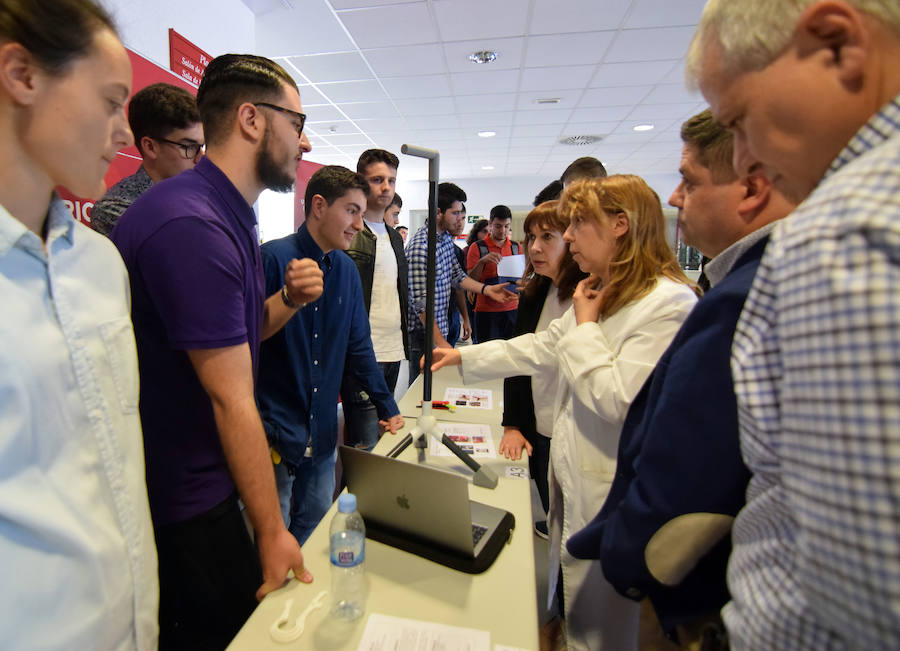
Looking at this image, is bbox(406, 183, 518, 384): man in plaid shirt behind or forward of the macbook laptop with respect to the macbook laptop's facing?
forward

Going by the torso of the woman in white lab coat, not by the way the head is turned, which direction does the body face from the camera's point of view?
to the viewer's left

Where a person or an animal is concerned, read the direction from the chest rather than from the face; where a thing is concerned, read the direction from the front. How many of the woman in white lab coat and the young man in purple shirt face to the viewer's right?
1

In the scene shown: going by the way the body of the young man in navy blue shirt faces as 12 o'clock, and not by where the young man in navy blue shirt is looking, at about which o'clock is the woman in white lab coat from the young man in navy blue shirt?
The woman in white lab coat is roughly at 12 o'clock from the young man in navy blue shirt.

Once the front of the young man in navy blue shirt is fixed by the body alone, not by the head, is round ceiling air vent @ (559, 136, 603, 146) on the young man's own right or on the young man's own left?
on the young man's own left

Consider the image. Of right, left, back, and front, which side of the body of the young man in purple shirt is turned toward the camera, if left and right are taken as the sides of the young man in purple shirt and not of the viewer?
right

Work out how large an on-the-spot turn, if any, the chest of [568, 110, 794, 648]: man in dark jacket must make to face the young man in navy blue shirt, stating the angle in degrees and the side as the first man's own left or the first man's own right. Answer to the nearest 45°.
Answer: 0° — they already face them

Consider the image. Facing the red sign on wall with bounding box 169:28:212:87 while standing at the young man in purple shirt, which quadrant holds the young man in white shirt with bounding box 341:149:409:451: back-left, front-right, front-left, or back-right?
front-right

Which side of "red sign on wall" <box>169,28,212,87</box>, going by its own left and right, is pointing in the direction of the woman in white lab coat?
front

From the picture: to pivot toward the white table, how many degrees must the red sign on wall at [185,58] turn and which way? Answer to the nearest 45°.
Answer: approximately 45° to its right

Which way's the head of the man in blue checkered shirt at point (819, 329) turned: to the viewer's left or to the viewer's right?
to the viewer's left

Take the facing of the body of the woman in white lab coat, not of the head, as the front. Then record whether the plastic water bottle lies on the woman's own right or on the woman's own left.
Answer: on the woman's own left

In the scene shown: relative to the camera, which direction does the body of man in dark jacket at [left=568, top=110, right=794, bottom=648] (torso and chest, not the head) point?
to the viewer's left

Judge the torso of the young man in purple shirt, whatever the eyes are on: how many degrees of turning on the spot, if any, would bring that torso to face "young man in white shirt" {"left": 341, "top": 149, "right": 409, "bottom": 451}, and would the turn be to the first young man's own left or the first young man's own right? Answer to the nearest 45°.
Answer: approximately 45° to the first young man's own left

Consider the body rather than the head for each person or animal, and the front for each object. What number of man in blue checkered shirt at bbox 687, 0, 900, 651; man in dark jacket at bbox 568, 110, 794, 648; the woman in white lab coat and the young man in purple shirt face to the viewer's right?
1

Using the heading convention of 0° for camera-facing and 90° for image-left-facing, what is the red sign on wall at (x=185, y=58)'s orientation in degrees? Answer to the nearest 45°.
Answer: approximately 315°

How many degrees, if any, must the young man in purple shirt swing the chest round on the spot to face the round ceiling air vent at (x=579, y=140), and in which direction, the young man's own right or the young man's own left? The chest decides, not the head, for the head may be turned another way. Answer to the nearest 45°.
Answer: approximately 45° to the young man's own left

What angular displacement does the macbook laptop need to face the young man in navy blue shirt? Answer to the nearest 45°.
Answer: approximately 90° to its left
